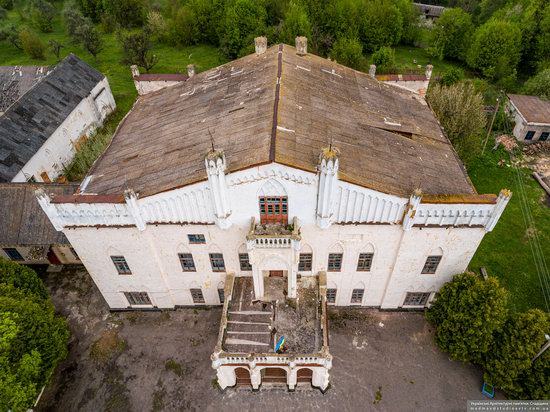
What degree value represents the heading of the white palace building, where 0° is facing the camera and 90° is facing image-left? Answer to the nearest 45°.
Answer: approximately 0°

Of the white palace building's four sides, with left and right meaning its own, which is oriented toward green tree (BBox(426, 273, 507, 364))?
left

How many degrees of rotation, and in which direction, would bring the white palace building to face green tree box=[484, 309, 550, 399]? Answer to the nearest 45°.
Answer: approximately 45° to its left
